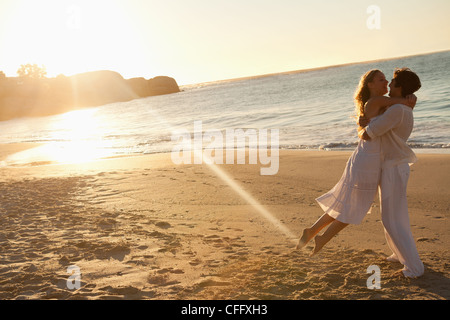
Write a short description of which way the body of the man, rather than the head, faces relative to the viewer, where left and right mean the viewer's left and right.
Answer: facing to the left of the viewer

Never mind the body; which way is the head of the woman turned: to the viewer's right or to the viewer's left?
to the viewer's right

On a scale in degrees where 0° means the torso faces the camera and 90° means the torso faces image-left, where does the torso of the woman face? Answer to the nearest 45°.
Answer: approximately 270°
